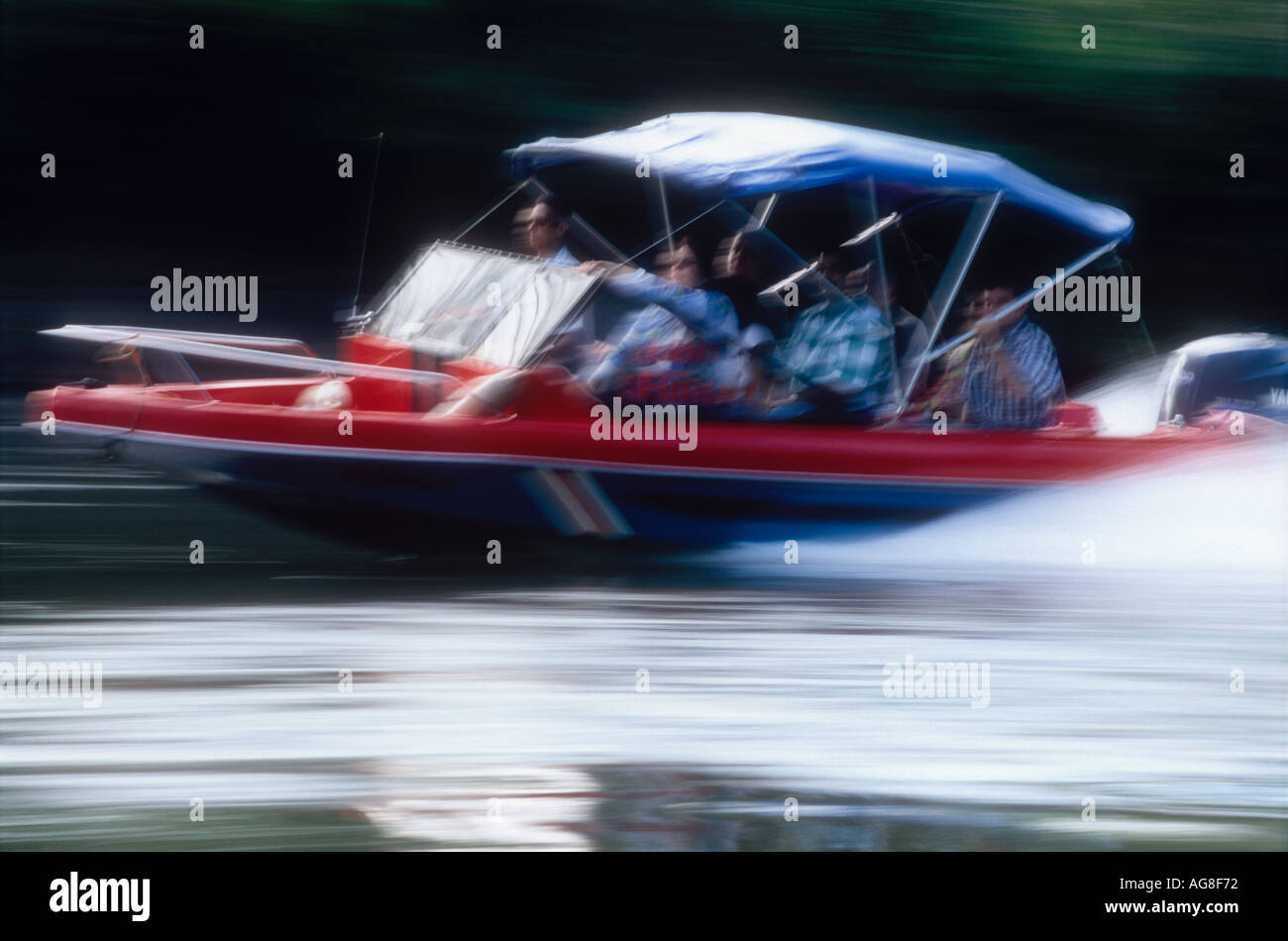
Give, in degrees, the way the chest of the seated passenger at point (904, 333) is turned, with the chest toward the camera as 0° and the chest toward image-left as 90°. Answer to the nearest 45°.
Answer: approximately 90°

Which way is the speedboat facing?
to the viewer's left

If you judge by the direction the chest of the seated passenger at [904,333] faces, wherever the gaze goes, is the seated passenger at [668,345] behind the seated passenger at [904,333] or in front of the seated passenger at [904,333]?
in front
